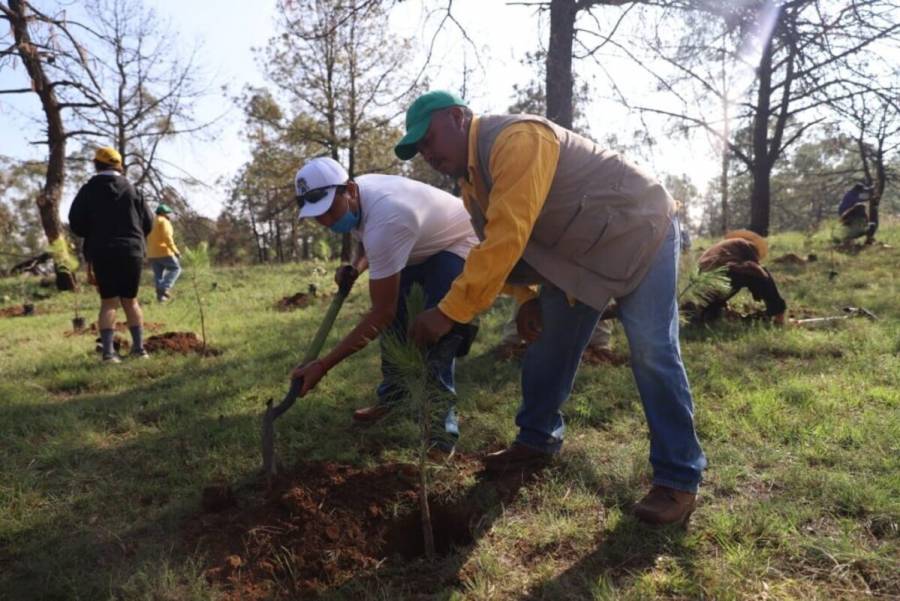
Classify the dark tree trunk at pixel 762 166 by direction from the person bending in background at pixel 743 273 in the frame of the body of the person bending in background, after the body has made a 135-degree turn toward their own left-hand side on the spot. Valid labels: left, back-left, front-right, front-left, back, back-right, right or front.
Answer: front-right

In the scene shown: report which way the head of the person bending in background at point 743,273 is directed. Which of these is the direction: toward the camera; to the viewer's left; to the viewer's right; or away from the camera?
to the viewer's left

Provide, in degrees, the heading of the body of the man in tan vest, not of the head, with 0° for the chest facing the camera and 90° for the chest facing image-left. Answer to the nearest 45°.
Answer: approximately 90°

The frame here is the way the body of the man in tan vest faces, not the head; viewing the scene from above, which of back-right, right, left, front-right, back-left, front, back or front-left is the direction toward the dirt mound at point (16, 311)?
front-right

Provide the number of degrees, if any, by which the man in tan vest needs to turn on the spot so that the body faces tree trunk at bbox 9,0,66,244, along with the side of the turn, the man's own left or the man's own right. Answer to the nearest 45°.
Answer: approximately 45° to the man's own right

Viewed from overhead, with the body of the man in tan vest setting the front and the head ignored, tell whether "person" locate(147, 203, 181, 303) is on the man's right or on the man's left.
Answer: on the man's right
